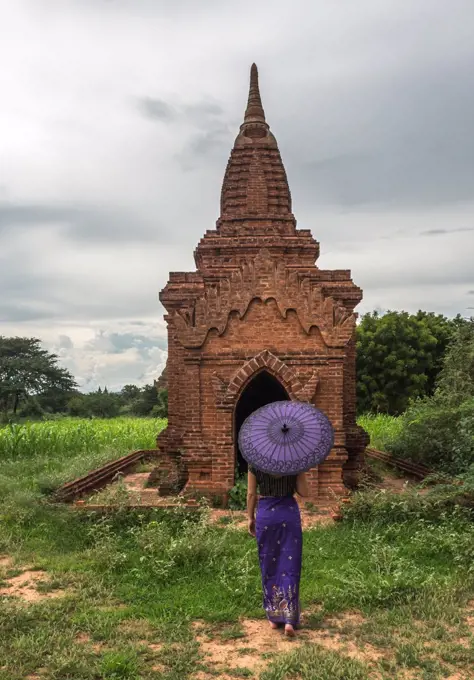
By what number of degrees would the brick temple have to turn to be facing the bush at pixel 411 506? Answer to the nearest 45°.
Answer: approximately 45° to its left

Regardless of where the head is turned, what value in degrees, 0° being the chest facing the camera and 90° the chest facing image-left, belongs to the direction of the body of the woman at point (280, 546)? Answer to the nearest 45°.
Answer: approximately 180°

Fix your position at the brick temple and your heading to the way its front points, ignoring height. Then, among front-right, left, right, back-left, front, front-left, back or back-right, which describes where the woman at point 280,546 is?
front

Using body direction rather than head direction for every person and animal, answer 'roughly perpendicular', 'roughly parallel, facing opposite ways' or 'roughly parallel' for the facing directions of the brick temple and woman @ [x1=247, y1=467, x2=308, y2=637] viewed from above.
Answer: roughly parallel, facing opposite ways

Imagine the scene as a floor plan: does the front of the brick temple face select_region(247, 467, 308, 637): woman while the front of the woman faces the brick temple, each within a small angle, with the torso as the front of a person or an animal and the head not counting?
yes

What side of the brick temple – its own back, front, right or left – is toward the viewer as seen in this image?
front

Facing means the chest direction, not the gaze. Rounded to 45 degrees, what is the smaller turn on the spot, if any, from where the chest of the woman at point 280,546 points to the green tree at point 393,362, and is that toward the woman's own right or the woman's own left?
0° — they already face it

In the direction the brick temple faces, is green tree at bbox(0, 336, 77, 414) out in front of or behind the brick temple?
behind

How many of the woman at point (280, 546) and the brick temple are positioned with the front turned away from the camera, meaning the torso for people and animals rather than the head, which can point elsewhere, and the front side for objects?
1

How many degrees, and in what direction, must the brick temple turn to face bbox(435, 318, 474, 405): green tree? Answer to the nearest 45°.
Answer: approximately 135° to its left

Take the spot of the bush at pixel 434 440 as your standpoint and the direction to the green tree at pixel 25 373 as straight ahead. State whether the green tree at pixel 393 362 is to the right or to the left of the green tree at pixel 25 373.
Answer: right

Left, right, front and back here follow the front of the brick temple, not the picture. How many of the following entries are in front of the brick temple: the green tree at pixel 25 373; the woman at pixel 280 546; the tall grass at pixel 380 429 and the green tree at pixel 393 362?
1

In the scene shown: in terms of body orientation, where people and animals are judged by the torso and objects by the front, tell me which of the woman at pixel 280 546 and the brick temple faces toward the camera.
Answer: the brick temple

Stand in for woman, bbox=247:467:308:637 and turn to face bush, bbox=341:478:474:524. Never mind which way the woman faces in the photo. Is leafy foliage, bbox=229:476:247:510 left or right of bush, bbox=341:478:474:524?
left

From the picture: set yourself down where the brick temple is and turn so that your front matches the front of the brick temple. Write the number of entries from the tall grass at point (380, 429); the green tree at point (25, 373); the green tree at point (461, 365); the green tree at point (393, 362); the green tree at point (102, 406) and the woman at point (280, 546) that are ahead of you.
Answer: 1
